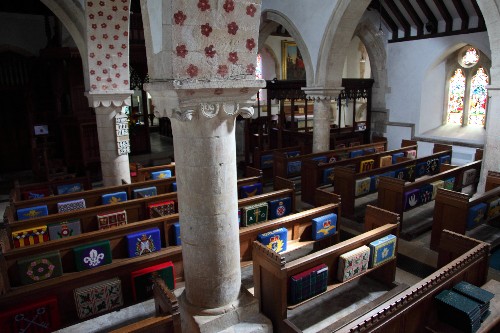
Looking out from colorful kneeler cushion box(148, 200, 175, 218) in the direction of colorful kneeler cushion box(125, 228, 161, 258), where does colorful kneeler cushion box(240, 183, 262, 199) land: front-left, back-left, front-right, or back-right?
back-left

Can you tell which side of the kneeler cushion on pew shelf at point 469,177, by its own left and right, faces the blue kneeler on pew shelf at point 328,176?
right

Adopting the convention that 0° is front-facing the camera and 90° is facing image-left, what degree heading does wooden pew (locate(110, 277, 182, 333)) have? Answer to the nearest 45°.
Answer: approximately 135°

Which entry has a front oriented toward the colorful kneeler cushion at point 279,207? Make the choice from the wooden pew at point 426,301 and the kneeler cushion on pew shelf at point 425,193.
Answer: the wooden pew

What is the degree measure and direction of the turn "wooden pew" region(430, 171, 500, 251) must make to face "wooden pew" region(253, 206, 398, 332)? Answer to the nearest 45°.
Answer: approximately 90° to its left

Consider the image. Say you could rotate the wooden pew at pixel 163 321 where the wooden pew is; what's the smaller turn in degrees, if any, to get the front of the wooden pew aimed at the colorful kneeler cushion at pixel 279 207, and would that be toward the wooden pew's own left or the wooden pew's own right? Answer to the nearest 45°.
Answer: approximately 90° to the wooden pew's own right
